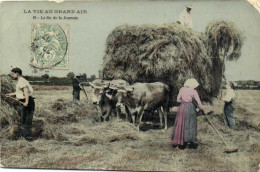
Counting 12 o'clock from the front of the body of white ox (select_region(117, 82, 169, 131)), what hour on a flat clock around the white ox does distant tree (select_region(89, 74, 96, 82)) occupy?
The distant tree is roughly at 2 o'clock from the white ox.

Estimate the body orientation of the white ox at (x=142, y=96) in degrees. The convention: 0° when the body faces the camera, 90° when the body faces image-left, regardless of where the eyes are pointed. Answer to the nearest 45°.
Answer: approximately 45°
